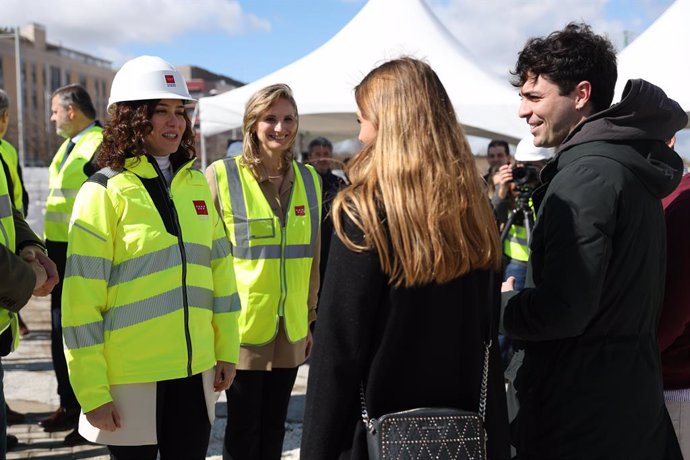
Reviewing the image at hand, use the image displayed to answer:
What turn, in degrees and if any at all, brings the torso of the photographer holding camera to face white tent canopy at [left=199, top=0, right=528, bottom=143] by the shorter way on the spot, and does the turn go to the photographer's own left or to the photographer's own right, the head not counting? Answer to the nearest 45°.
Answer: approximately 135° to the photographer's own right

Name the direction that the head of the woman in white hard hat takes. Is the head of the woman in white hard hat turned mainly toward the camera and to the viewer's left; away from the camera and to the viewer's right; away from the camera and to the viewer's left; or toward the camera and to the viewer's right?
toward the camera and to the viewer's right

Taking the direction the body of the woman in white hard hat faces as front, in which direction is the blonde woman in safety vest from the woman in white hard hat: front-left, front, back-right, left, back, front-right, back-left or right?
left

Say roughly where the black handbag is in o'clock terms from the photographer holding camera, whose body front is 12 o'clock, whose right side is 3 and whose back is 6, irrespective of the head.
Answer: The black handbag is roughly at 12 o'clock from the photographer holding camera.

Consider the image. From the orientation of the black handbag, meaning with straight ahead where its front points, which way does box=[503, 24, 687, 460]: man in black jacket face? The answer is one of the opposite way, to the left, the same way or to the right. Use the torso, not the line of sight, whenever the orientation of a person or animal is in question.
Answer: to the right

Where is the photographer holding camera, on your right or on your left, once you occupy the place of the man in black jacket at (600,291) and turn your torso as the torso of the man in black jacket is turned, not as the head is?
on your right

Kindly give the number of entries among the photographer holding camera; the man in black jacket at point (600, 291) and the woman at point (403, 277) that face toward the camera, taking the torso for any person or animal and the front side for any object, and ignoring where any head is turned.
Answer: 1

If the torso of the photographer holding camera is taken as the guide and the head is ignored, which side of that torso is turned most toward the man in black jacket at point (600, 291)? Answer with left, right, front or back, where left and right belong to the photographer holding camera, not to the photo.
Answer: front

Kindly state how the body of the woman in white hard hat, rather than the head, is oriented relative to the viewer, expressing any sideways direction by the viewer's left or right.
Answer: facing the viewer and to the right of the viewer

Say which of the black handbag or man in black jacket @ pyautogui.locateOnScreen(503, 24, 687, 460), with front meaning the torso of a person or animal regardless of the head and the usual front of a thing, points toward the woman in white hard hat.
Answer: the man in black jacket

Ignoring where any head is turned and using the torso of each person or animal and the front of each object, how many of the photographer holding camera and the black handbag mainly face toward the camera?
2

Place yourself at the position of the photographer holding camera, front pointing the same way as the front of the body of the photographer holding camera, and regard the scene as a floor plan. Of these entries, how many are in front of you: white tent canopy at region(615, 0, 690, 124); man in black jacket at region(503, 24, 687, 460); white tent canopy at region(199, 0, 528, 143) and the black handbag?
2

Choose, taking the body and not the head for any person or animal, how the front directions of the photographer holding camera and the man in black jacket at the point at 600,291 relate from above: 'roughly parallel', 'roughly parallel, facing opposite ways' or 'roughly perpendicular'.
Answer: roughly perpendicular

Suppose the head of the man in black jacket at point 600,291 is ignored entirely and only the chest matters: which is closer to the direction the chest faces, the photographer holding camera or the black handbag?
the black handbag

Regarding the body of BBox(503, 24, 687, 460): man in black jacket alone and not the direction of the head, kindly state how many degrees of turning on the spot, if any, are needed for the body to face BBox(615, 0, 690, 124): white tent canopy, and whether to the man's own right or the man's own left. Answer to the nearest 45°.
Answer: approximately 90° to the man's own right

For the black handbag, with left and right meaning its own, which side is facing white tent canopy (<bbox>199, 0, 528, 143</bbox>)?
back

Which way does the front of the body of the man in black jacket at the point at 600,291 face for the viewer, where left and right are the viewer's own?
facing to the left of the viewer
